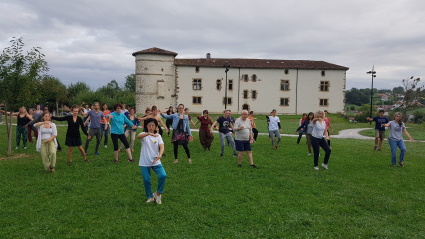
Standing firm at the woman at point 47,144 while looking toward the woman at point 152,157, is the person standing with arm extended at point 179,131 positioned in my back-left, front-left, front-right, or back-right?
front-left

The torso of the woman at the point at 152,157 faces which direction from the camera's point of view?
toward the camera

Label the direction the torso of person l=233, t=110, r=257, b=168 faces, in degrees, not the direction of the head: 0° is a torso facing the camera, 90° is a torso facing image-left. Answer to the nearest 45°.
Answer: approximately 0°

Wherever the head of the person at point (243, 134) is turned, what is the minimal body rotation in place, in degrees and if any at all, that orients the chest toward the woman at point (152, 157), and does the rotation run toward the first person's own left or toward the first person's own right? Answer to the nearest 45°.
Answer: approximately 45° to the first person's own right

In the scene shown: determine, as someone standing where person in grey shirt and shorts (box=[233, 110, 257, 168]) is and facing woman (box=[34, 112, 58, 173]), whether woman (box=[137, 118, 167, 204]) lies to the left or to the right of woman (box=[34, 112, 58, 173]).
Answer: left

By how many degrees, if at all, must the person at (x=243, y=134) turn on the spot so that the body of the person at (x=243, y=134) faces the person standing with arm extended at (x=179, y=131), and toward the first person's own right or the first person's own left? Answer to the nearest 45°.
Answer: approximately 90° to the first person's own right

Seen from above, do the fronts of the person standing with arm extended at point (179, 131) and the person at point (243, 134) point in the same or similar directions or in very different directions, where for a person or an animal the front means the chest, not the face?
same or similar directions

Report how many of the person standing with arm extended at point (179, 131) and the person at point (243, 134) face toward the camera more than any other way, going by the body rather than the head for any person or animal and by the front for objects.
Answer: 2

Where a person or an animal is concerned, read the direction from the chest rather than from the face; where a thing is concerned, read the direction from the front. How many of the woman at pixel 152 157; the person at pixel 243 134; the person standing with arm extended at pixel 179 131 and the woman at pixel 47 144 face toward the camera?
4

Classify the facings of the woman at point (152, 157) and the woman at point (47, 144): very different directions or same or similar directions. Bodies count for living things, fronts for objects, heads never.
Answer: same or similar directions

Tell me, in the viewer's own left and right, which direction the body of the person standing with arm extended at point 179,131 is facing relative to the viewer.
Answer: facing the viewer

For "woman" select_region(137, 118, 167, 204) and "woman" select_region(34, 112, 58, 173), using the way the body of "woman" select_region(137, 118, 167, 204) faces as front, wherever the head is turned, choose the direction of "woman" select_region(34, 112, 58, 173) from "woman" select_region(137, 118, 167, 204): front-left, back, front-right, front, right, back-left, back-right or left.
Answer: back-right

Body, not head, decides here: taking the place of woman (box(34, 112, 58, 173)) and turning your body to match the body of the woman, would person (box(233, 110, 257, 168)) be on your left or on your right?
on your left
